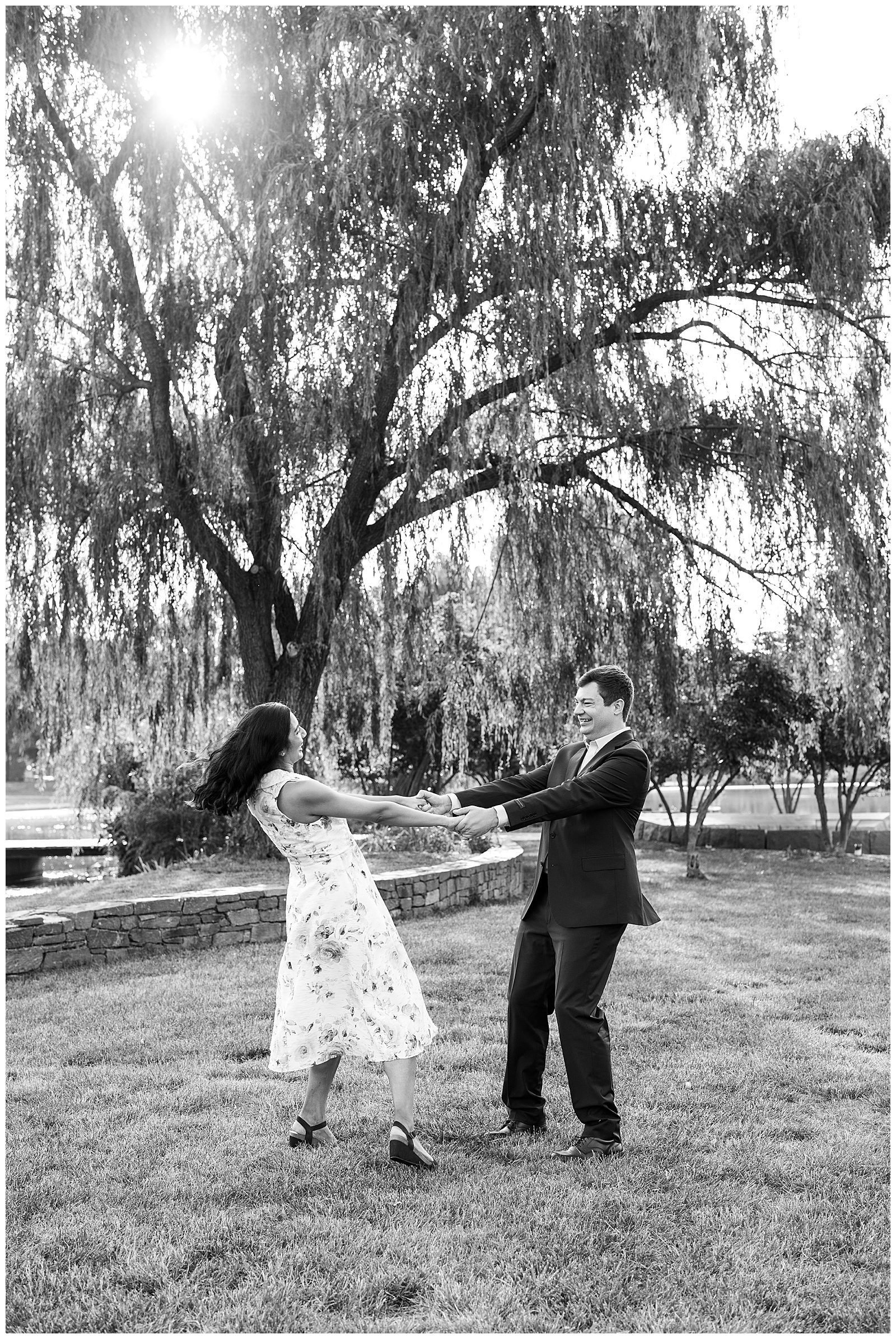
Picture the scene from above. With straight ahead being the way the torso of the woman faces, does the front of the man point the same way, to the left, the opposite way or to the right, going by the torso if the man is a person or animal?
the opposite way

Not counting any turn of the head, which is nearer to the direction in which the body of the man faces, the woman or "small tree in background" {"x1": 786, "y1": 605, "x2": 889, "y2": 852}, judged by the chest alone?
the woman

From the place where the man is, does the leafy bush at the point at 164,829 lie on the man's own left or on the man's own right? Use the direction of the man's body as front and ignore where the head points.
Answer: on the man's own right

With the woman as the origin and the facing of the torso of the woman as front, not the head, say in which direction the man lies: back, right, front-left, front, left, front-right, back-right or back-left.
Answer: front

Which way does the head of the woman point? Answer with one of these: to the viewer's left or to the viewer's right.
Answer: to the viewer's right

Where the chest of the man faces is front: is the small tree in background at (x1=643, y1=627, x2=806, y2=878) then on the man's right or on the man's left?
on the man's right

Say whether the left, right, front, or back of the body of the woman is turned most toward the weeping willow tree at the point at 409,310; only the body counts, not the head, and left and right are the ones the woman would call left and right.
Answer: left

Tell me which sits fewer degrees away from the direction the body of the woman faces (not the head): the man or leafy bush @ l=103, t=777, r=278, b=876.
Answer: the man

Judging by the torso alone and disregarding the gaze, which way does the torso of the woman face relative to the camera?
to the viewer's right

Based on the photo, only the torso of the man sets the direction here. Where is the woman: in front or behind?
in front

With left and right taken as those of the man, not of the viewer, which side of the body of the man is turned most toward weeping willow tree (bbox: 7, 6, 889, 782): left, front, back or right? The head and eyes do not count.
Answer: right

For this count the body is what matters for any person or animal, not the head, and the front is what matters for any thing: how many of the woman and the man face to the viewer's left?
1

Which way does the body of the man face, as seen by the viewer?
to the viewer's left
